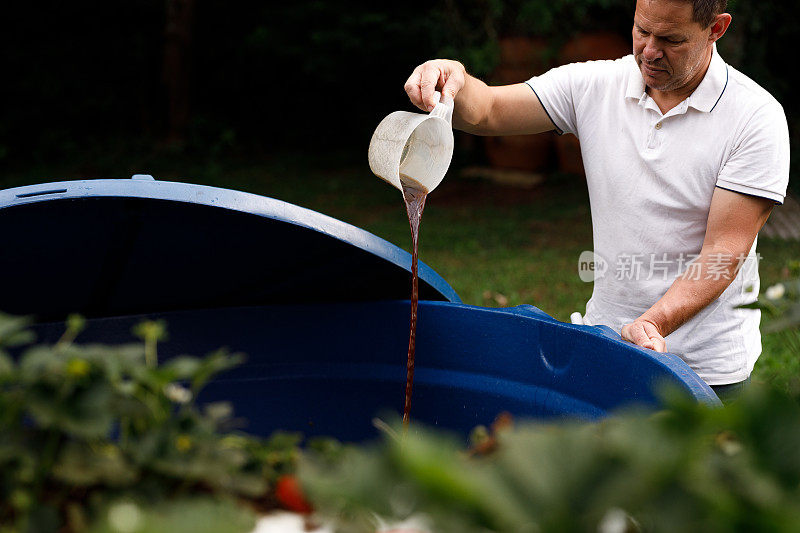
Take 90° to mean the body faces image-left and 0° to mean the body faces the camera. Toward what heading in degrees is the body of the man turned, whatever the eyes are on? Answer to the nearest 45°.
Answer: approximately 45°

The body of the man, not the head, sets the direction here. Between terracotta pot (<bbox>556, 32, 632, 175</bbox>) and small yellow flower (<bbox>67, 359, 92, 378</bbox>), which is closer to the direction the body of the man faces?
the small yellow flower

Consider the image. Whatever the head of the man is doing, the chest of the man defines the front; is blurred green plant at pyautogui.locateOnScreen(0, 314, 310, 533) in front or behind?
in front

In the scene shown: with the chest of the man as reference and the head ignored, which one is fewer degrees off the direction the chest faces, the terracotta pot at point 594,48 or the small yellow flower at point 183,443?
the small yellow flower

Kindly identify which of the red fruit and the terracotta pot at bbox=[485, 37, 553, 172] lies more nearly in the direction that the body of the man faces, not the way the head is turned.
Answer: the red fruit

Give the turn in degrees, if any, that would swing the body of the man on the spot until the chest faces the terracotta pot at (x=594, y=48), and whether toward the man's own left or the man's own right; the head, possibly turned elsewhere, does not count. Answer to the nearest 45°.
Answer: approximately 135° to the man's own right

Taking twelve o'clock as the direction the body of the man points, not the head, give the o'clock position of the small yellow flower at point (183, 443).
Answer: The small yellow flower is roughly at 11 o'clock from the man.

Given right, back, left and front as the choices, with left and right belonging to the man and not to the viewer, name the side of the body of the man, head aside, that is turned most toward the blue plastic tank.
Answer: front

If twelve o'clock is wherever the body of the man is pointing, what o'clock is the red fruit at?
The red fruit is roughly at 11 o'clock from the man.

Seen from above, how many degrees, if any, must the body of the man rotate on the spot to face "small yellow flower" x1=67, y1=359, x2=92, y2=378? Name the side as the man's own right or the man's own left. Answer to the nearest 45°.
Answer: approximately 45° to the man's own left

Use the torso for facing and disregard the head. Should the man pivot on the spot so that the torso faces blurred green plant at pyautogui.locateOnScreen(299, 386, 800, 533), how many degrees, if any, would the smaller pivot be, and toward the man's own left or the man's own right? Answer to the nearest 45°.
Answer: approximately 45° to the man's own left
